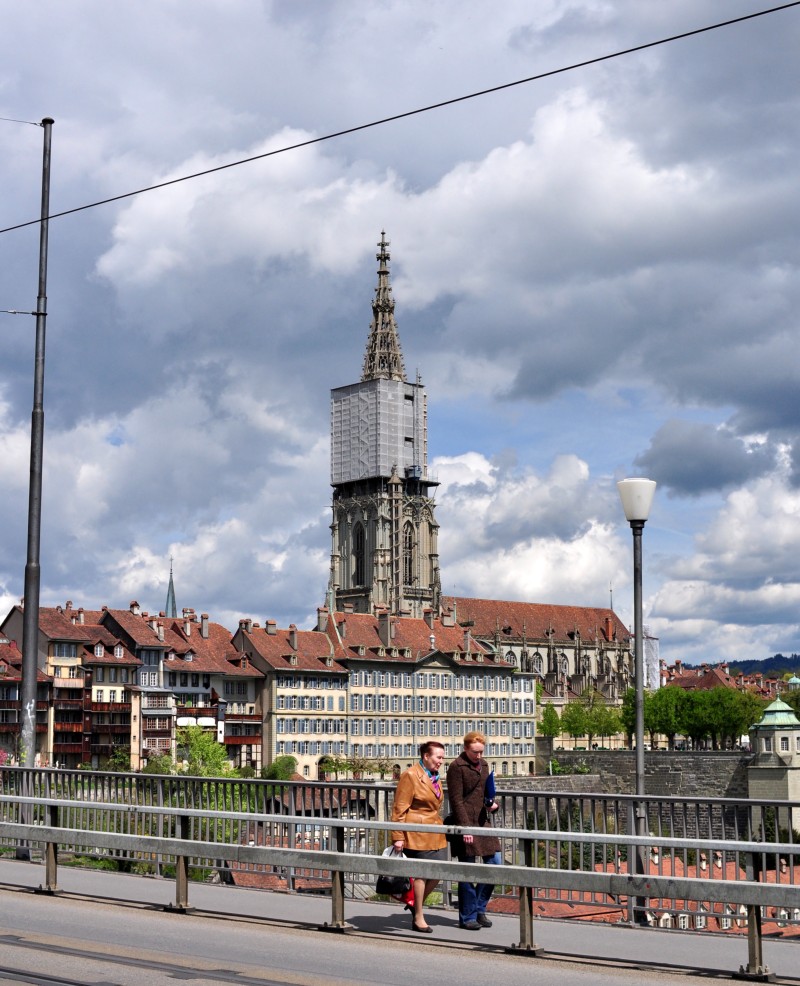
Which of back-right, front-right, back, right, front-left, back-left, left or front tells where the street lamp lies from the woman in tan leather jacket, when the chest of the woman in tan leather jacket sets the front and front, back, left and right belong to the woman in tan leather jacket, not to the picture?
left

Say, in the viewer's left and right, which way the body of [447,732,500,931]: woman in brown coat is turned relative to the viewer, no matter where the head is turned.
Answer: facing the viewer and to the right of the viewer

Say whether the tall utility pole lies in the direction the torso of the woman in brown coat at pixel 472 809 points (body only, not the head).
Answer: no

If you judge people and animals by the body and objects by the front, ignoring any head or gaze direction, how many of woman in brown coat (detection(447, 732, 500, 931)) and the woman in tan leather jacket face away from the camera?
0

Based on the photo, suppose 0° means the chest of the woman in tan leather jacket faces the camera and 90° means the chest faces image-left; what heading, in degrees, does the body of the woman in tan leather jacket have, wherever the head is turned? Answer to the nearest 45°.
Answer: approximately 315°

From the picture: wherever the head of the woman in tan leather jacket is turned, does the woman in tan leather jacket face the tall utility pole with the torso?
no

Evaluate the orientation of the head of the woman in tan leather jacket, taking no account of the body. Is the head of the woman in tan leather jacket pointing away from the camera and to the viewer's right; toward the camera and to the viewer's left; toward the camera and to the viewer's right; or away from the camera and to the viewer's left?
toward the camera and to the viewer's right

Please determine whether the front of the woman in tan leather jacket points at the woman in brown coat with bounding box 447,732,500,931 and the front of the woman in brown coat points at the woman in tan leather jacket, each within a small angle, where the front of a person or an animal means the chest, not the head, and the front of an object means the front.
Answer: no

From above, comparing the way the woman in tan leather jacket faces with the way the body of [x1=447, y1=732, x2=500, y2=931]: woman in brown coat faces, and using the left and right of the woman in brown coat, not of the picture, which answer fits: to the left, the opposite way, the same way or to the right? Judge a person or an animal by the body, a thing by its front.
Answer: the same way

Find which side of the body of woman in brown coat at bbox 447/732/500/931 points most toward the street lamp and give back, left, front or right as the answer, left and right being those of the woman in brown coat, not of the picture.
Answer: left
